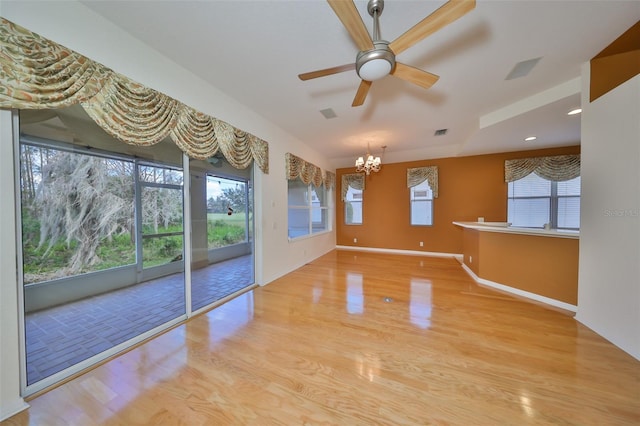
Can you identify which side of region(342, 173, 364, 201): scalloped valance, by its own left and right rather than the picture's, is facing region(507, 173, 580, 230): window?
left

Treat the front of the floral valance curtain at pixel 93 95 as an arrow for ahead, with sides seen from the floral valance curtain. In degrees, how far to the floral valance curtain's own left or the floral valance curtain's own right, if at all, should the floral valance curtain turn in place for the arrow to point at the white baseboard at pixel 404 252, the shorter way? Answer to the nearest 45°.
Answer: approximately 45° to the floral valance curtain's own left

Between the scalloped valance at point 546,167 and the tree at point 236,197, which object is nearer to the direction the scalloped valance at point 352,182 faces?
the tree

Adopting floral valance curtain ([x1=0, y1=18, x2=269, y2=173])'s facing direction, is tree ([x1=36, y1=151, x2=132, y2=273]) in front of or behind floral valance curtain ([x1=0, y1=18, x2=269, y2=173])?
behind

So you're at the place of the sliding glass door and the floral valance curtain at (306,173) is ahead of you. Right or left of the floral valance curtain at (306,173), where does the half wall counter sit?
right

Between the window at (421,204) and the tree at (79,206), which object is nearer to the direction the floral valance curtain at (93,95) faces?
the window

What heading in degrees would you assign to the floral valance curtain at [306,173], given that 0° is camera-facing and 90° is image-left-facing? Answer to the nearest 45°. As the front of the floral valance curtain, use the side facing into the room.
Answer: approximately 315°

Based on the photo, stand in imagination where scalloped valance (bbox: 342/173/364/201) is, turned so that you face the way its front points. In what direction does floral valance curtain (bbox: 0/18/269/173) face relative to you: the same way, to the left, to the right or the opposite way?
to the left

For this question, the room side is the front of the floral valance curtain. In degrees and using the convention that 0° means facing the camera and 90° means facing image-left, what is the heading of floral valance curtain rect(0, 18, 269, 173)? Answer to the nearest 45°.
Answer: approximately 315°
